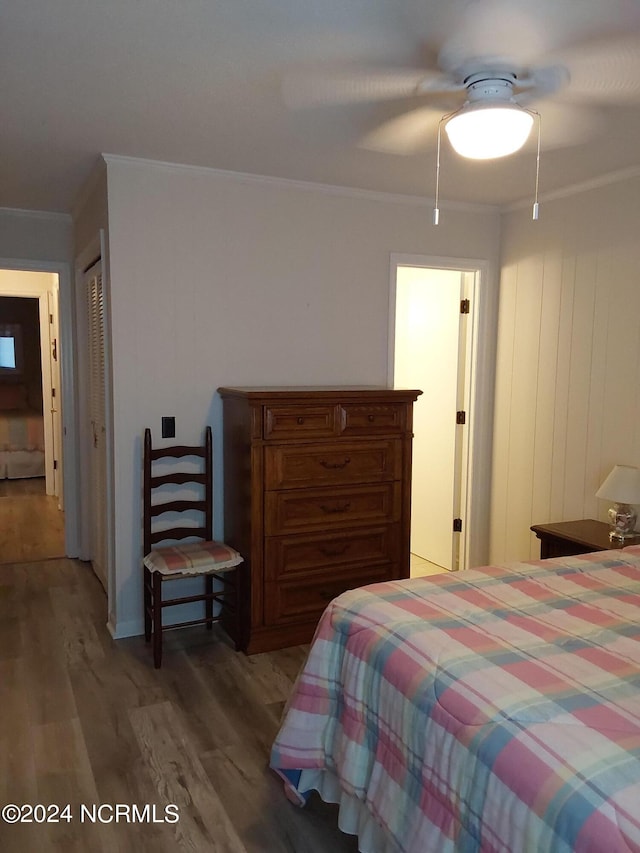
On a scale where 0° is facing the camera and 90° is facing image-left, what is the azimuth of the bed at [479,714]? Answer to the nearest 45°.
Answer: approximately 45°

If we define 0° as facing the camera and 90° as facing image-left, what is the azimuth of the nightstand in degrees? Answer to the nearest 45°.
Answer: approximately 45°

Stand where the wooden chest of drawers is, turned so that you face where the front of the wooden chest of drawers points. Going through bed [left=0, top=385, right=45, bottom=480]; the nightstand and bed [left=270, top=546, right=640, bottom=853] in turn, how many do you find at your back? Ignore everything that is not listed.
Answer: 1

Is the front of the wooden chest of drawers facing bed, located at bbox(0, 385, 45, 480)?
no

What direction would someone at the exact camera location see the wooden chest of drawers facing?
facing the viewer and to the right of the viewer

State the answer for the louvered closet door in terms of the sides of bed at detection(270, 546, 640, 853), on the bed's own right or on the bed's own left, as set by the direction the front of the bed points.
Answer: on the bed's own right

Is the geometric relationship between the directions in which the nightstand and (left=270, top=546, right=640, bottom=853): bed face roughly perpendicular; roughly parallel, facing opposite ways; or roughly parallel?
roughly parallel

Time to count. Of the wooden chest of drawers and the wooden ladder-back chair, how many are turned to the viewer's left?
0
